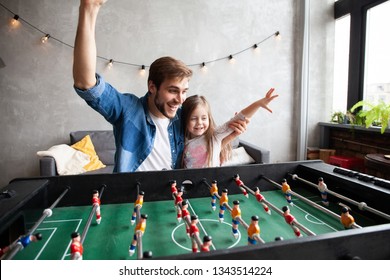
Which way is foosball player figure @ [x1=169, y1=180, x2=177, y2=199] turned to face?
to the viewer's right

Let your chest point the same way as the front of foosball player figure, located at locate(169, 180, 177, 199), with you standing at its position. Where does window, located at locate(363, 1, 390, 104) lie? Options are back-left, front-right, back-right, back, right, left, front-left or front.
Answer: front-left

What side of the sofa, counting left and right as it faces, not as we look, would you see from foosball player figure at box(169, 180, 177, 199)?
front

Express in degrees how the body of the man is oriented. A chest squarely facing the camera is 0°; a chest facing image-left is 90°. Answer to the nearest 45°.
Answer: approximately 315°

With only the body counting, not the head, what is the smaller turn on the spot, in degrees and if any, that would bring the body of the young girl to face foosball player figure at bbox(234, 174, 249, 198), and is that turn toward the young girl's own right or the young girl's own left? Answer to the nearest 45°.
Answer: approximately 45° to the young girl's own left
